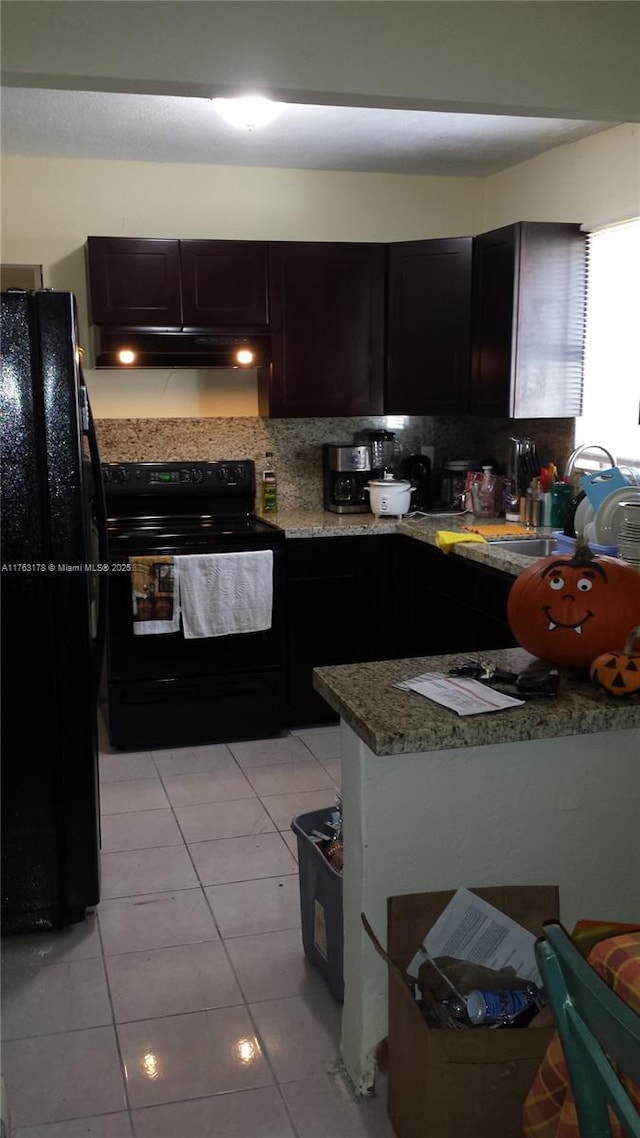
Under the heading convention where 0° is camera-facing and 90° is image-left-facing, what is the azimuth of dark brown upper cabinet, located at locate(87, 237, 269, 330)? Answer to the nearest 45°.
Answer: approximately 0°

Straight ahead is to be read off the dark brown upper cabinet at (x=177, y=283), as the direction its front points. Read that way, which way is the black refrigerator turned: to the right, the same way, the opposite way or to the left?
to the left

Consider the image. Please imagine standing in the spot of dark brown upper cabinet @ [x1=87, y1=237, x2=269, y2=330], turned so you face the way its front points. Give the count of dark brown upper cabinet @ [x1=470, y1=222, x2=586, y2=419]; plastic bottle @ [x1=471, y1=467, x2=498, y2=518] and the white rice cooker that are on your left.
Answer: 3

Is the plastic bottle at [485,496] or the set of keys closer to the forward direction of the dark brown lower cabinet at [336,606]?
the set of keys

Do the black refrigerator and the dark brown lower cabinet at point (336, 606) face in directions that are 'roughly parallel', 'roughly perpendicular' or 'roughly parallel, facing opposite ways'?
roughly perpendicular

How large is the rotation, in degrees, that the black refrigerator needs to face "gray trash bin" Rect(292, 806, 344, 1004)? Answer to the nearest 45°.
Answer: approximately 45° to its right

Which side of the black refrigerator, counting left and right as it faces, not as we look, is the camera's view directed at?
right

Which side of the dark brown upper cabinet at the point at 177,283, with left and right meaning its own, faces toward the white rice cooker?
left
